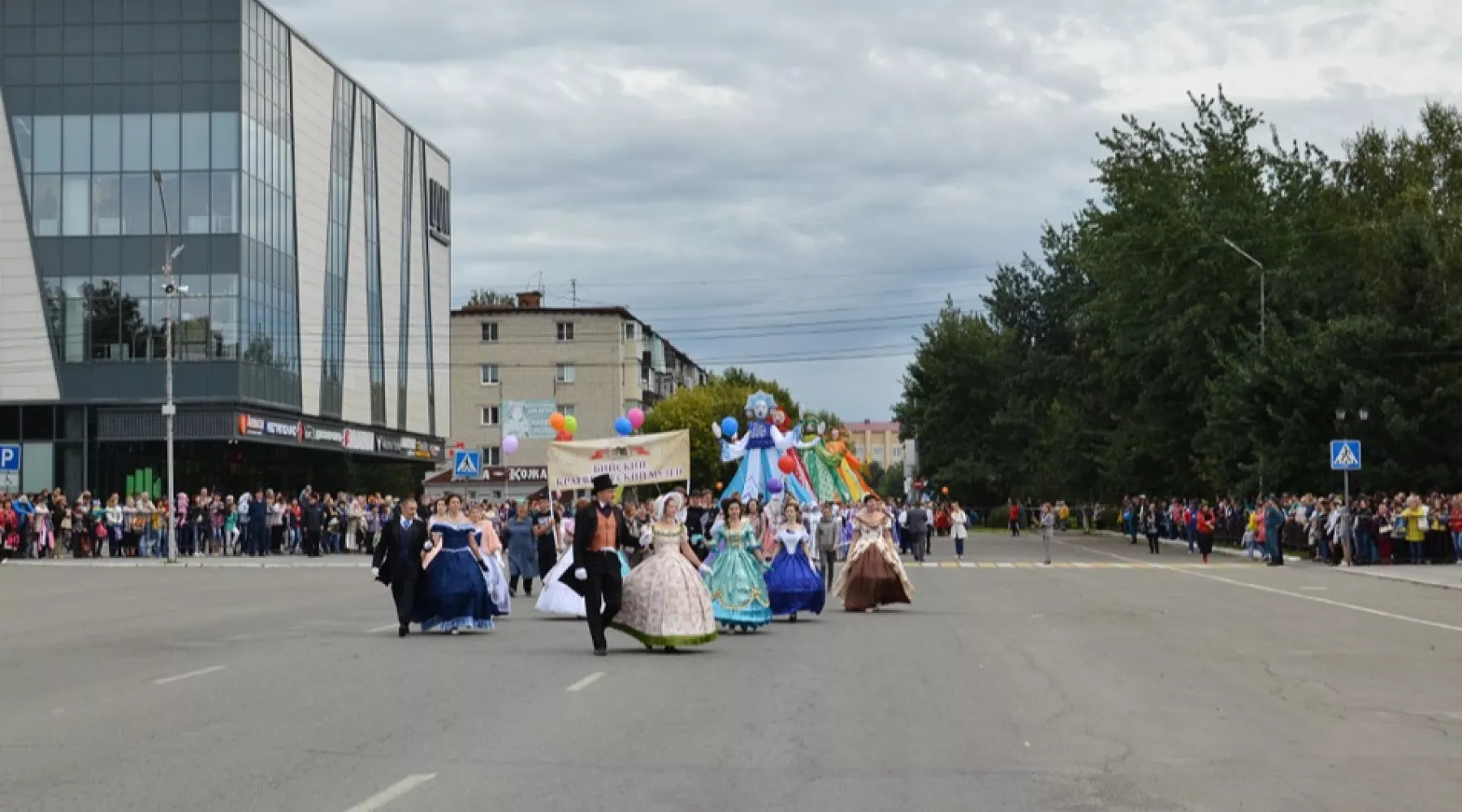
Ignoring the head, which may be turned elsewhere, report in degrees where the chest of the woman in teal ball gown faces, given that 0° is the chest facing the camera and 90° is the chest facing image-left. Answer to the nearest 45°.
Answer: approximately 0°

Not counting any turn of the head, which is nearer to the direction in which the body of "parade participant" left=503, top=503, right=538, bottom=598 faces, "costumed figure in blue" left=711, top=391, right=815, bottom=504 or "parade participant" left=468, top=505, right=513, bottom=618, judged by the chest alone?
the parade participant

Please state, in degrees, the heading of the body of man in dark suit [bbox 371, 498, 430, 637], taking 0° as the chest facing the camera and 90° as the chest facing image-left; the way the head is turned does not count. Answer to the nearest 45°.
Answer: approximately 0°
